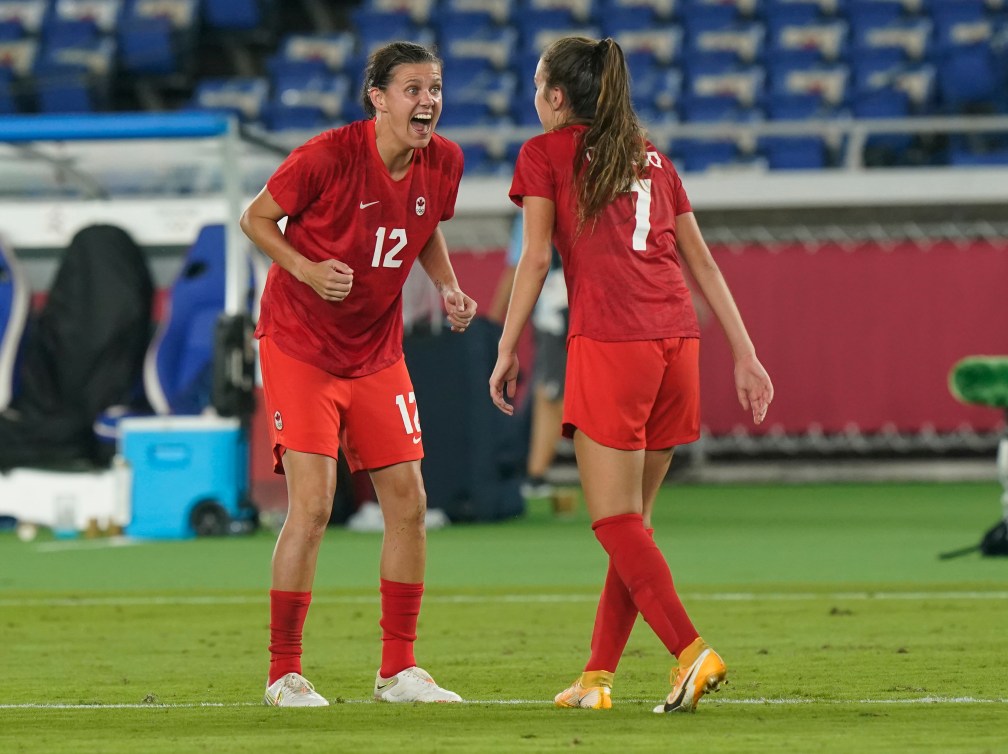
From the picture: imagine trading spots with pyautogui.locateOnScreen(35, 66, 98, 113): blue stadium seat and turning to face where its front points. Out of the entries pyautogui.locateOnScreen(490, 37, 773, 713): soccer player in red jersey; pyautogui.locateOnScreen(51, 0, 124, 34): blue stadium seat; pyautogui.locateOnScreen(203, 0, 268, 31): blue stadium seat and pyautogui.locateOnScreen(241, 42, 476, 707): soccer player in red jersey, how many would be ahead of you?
2

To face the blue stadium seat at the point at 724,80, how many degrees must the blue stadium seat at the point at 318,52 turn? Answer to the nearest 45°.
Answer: approximately 45° to its left

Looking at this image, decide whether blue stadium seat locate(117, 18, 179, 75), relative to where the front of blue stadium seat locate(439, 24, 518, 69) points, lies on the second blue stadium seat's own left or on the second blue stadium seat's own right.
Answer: on the second blue stadium seat's own right

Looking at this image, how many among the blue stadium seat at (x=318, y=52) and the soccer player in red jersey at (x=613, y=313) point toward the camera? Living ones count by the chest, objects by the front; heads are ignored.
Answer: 1

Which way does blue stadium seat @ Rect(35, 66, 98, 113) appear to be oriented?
toward the camera

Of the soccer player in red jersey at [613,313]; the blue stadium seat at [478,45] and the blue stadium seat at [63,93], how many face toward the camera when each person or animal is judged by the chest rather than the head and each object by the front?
2

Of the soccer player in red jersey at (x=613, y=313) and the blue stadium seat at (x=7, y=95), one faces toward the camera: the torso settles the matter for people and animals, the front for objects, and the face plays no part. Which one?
the blue stadium seat

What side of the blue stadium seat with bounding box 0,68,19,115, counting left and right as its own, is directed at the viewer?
front

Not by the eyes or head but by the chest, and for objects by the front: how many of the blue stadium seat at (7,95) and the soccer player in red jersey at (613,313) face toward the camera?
1

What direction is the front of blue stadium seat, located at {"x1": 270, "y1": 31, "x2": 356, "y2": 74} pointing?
toward the camera

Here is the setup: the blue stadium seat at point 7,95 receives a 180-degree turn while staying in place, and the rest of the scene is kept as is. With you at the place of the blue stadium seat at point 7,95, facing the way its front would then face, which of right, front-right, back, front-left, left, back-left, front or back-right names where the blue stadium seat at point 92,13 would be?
front-right

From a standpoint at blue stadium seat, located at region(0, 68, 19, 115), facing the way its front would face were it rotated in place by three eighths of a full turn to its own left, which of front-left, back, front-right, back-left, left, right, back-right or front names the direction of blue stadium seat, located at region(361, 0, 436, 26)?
front-right

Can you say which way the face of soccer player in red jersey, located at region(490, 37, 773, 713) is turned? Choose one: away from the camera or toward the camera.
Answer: away from the camera

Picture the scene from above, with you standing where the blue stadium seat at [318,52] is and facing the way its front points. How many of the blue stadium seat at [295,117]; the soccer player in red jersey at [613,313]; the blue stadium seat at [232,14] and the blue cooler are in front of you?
3

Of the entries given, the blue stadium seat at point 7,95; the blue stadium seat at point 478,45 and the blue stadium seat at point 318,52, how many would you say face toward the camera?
3

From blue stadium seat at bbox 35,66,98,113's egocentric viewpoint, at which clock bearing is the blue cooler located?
The blue cooler is roughly at 12 o'clock from the blue stadium seat.

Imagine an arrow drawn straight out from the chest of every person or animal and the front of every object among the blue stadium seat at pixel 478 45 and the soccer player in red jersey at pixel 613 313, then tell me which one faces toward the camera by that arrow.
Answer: the blue stadium seat

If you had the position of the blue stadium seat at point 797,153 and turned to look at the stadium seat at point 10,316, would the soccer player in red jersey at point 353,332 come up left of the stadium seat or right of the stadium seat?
left

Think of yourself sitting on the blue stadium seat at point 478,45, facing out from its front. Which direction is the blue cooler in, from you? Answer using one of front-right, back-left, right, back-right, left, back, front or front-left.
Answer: front

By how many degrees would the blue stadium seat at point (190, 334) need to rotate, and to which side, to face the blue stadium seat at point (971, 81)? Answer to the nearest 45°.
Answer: approximately 180°

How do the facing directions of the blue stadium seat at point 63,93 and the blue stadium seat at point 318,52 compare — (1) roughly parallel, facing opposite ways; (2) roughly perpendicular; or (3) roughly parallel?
roughly parallel

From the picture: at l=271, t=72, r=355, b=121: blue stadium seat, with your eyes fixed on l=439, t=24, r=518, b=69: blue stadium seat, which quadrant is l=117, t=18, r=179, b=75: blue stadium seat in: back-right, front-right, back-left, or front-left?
back-left
